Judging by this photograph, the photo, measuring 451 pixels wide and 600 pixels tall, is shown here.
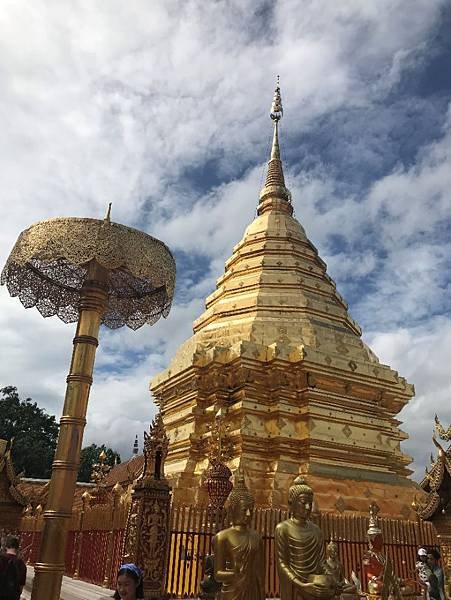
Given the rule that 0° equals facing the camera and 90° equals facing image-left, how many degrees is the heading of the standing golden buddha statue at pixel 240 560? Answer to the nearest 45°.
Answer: approximately 315°

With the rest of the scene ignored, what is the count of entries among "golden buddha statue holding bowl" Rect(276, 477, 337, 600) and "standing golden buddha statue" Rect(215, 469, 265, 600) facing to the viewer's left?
0

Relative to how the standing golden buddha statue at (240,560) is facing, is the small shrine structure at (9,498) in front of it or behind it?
behind

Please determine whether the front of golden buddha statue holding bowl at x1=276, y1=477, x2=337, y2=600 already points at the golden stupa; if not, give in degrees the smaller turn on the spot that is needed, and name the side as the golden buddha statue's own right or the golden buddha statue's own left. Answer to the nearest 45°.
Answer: approximately 135° to the golden buddha statue's own left

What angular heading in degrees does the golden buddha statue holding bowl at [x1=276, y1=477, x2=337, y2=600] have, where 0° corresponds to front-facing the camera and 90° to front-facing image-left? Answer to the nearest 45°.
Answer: approximately 315°

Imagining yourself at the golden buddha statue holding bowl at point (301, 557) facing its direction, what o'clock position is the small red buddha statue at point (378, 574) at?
The small red buddha statue is roughly at 8 o'clock from the golden buddha statue holding bowl.

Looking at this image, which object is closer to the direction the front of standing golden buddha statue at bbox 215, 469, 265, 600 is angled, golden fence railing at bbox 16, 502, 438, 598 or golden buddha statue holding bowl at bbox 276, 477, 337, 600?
the golden buddha statue holding bowl

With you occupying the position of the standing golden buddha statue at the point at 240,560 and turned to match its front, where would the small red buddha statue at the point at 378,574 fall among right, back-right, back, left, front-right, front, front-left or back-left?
left
